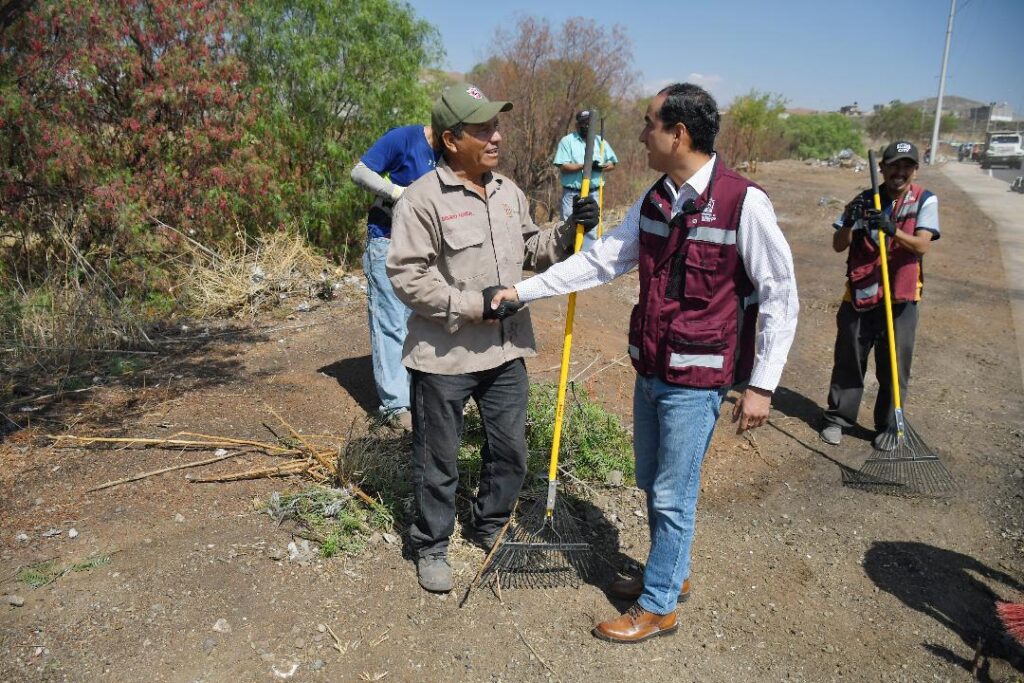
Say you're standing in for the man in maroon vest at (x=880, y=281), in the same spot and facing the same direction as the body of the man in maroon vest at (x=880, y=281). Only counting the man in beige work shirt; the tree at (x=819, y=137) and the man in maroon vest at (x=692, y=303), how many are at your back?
1

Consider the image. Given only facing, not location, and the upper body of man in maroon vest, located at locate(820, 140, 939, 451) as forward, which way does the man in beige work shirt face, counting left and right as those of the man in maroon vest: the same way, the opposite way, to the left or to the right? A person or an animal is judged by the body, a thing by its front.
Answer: to the left

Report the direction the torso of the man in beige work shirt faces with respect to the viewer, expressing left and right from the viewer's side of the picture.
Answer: facing the viewer and to the right of the viewer

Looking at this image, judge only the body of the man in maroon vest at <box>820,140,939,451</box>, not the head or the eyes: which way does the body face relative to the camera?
toward the camera

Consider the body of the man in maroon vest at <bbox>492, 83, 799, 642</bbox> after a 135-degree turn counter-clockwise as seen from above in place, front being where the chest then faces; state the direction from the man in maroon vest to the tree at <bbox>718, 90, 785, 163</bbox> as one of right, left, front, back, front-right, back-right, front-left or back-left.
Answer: left

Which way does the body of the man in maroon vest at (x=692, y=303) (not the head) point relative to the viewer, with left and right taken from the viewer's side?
facing the viewer and to the left of the viewer

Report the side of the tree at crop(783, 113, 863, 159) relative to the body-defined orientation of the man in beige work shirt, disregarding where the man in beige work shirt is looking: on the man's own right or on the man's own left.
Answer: on the man's own left

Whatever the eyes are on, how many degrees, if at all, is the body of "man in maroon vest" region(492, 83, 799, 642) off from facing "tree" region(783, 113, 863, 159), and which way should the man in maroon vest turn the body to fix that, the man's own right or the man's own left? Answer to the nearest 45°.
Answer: approximately 135° to the man's own right

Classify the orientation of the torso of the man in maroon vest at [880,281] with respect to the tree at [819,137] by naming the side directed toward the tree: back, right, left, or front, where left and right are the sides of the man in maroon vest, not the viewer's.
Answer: back

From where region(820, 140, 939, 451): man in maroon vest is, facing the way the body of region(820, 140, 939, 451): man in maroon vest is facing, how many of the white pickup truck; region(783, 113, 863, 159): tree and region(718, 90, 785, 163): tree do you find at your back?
3

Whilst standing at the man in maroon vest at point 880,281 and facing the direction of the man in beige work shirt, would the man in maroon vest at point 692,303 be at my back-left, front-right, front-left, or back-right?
front-left

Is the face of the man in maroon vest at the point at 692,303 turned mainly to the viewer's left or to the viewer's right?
to the viewer's left

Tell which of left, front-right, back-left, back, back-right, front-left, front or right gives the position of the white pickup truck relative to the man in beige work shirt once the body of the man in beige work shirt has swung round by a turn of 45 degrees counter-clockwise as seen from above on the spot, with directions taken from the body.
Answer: front-left

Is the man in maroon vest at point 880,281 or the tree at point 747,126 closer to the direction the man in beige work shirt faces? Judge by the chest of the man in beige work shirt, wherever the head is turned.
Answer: the man in maroon vest

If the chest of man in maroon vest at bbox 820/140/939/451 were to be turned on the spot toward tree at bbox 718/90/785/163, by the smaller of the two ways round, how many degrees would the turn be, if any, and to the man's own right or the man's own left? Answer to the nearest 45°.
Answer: approximately 180°

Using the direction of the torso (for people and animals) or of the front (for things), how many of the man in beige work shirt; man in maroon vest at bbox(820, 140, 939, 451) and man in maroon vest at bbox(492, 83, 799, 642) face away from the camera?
0
